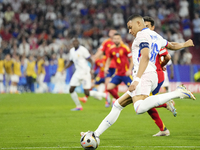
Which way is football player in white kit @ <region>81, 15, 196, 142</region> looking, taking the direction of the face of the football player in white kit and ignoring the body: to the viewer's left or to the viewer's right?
to the viewer's left

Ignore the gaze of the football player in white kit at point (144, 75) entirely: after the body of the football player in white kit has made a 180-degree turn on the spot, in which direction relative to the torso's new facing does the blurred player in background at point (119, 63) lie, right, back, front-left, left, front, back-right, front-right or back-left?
left

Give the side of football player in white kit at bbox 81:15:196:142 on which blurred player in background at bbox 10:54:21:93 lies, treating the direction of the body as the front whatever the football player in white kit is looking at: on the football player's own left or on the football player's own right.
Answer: on the football player's own right

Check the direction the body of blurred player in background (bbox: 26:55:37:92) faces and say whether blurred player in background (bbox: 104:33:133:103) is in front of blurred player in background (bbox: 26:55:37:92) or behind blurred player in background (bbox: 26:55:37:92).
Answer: in front

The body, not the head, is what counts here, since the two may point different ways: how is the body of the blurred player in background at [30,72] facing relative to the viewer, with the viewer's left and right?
facing the viewer

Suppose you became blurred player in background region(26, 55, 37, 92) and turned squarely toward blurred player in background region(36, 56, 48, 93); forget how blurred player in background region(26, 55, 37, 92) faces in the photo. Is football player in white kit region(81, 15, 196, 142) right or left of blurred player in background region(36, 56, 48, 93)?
right

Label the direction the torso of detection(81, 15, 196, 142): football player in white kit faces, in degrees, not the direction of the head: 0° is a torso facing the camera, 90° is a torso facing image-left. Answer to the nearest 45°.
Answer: approximately 90°

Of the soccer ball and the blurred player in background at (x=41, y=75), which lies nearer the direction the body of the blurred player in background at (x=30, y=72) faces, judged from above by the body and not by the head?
the soccer ball

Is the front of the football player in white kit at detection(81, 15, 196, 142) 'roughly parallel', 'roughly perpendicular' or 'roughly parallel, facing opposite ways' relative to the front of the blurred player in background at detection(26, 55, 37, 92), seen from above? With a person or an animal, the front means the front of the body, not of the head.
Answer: roughly perpendicular

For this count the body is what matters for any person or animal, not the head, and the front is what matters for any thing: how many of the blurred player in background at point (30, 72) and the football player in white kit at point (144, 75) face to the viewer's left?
1

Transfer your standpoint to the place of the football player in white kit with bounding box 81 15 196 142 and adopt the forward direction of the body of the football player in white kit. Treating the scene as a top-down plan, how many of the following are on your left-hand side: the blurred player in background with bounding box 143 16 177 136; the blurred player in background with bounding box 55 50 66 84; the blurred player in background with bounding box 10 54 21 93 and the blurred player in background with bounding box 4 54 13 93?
0

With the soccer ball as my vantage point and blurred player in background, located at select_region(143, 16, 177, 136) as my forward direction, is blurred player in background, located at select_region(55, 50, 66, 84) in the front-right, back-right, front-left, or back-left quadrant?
front-left

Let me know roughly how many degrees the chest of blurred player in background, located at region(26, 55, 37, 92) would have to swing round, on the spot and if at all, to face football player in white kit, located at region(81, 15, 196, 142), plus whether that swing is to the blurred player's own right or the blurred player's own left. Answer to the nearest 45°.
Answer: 0° — they already face them

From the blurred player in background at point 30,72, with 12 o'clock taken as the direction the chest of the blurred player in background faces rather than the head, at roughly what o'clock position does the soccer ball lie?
The soccer ball is roughly at 12 o'clock from the blurred player in background.

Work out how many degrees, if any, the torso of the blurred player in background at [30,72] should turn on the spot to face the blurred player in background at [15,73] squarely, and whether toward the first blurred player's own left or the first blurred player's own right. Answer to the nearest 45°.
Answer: approximately 90° to the first blurred player's own right

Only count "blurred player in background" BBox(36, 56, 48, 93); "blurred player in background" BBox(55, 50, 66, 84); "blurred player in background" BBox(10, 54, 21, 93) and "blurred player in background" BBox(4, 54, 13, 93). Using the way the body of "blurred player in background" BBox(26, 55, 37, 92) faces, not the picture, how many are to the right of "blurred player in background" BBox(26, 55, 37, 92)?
2

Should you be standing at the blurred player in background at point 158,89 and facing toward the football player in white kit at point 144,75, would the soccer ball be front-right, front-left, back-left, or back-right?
front-right
